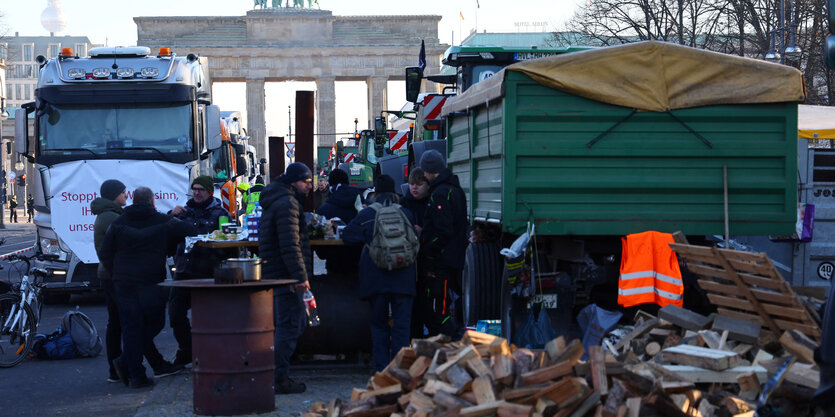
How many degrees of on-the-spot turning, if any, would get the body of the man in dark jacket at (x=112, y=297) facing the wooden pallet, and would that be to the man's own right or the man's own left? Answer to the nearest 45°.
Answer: approximately 45° to the man's own right

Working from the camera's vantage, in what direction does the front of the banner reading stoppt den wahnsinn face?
facing the viewer

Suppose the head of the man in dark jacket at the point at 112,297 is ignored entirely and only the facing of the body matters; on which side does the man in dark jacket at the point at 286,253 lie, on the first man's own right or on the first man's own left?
on the first man's own right

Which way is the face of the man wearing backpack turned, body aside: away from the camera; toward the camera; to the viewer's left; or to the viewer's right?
away from the camera

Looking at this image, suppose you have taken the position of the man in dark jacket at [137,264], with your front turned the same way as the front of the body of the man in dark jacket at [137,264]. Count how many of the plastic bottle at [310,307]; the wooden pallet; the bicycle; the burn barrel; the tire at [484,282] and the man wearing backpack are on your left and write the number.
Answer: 1

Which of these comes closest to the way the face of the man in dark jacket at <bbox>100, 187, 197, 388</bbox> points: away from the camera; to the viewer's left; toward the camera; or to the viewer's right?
away from the camera
